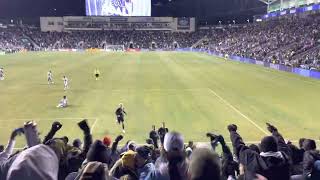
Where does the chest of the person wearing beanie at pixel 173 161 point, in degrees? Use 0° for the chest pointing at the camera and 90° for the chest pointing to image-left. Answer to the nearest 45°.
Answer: approximately 180°

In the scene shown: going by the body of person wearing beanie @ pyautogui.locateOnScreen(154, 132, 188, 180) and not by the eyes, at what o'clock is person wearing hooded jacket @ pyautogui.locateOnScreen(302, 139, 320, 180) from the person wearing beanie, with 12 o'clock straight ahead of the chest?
The person wearing hooded jacket is roughly at 2 o'clock from the person wearing beanie.

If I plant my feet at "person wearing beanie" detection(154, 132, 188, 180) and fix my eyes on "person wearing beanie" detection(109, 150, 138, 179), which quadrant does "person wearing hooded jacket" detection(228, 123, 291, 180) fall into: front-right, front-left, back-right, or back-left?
back-right

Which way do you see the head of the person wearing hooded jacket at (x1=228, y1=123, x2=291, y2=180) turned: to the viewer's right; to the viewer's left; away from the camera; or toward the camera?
away from the camera

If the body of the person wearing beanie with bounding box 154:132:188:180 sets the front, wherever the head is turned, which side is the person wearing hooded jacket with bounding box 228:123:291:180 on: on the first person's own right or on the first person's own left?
on the first person's own right

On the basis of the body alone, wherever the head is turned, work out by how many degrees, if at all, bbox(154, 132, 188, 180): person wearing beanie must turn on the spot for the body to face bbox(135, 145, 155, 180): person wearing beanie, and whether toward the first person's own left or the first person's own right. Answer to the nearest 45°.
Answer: approximately 45° to the first person's own left

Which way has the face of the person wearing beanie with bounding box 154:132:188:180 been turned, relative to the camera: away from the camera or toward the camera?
away from the camera

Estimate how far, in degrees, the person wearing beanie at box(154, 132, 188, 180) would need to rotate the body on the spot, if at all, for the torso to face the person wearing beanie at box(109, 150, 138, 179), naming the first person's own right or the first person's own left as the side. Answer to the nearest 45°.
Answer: approximately 90° to the first person's own left
